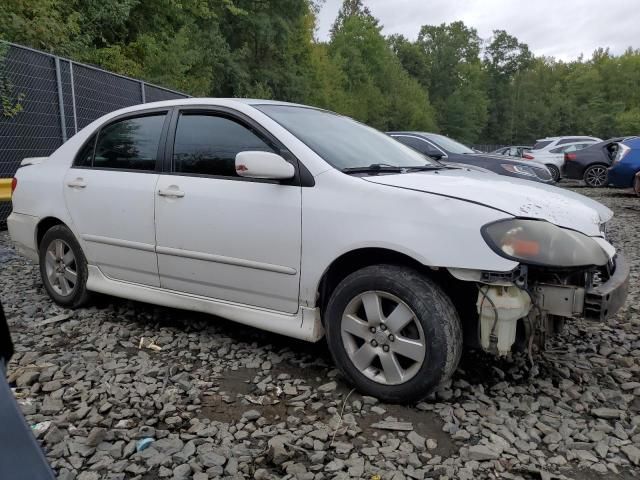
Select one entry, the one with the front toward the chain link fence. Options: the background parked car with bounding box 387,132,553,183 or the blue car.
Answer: the blue car

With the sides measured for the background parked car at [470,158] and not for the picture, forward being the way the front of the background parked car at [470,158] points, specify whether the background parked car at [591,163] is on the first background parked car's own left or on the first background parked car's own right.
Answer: on the first background parked car's own left

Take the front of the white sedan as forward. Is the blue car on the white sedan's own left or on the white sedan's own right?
on the white sedan's own left

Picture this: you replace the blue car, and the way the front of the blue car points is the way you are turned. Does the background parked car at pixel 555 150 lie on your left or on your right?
on your right

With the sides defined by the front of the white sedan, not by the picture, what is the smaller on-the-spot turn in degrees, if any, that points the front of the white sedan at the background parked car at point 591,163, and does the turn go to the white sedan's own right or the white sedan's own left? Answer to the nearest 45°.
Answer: approximately 90° to the white sedan's own left

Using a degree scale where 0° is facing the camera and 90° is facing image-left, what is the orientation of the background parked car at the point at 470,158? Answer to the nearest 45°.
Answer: approximately 315°

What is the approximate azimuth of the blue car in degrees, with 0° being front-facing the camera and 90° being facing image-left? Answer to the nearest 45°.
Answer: approximately 45°

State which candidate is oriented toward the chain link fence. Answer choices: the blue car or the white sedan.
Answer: the blue car

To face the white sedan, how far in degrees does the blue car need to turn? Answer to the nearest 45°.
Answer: approximately 45° to its left

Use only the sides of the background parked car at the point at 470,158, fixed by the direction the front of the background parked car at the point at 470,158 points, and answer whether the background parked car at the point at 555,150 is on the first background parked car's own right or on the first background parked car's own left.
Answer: on the first background parked car's own left

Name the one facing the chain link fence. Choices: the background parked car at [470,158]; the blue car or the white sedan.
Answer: the blue car
